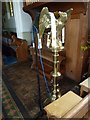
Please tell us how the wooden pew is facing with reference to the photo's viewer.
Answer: facing away from the viewer and to the left of the viewer
